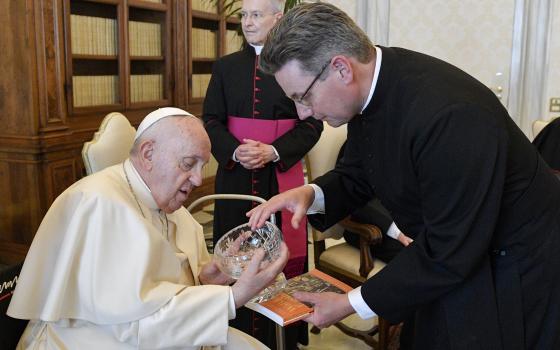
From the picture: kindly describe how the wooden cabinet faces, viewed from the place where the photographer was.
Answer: facing the viewer and to the right of the viewer

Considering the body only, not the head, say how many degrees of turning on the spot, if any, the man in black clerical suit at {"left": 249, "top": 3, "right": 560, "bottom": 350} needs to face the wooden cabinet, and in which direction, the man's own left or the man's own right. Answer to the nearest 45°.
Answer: approximately 45° to the man's own right

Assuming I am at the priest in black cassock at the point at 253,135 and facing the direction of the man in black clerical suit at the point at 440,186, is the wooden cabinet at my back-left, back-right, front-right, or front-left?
back-right

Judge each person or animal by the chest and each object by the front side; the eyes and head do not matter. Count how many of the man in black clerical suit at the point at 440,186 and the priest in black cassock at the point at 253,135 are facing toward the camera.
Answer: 1

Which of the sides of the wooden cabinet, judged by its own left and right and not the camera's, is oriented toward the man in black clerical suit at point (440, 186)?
front

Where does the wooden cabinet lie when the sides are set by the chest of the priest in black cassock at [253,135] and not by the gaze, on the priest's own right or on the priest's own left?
on the priest's own right

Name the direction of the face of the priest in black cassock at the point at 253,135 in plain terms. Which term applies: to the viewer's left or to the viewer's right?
to the viewer's left

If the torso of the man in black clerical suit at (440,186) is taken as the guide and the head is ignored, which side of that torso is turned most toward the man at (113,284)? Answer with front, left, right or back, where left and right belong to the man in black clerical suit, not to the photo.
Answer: front

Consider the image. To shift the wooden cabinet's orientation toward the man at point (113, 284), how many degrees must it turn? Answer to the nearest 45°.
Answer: approximately 45° to its right

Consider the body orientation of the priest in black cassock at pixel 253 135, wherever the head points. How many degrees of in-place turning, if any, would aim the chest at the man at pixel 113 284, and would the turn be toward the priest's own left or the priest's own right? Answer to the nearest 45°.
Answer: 0° — they already face them

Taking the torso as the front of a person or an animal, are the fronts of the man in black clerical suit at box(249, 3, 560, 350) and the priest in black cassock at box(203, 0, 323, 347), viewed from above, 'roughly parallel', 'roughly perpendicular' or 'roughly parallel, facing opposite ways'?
roughly perpendicular
